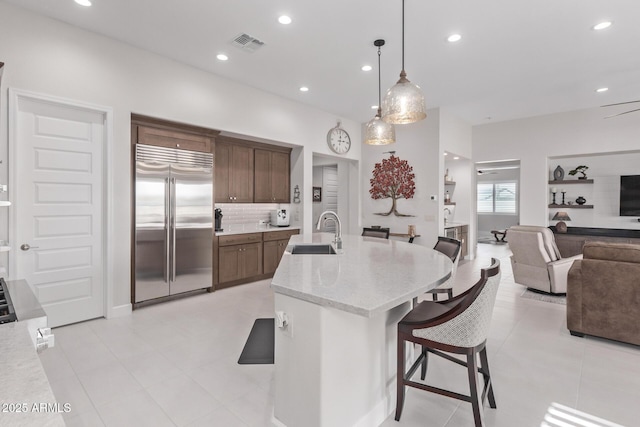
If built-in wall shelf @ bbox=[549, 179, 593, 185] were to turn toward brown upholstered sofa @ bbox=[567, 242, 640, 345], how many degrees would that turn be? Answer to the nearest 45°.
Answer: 0° — it already faces it

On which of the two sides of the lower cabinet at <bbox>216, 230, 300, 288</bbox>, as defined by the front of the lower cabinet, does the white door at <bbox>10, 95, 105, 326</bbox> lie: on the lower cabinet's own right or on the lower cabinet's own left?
on the lower cabinet's own right

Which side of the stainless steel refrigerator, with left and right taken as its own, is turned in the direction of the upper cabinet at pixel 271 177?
left

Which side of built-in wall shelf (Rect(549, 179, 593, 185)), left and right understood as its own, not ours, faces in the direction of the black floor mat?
front

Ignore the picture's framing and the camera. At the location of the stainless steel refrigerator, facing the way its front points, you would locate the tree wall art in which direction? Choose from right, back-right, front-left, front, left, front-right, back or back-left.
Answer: front-left

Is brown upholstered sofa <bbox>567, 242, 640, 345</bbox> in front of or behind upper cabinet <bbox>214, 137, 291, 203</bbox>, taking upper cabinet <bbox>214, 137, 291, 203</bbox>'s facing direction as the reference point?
in front

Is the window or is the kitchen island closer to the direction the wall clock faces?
the kitchen island

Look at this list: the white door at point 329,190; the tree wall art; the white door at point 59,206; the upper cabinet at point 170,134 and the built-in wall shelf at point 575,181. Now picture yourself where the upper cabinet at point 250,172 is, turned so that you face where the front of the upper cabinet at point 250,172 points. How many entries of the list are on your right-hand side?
2

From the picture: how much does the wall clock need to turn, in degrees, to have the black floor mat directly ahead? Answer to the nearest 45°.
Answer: approximately 45° to its right

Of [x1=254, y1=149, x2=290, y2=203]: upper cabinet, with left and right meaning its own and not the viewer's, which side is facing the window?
left
